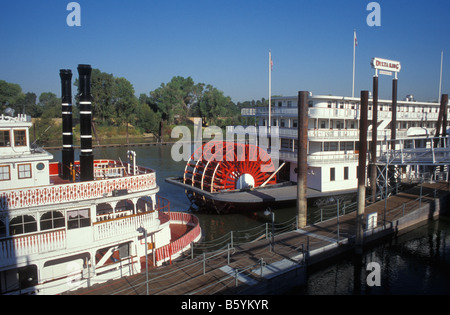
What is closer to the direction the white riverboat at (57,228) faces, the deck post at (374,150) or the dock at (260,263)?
the deck post

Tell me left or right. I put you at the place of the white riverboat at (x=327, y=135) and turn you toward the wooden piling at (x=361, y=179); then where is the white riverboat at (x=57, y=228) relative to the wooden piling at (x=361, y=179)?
right

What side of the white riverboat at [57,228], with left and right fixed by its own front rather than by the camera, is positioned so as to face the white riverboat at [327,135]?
front

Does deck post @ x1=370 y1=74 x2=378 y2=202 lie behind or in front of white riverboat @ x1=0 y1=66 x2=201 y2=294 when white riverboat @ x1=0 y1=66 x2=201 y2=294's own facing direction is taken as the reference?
in front

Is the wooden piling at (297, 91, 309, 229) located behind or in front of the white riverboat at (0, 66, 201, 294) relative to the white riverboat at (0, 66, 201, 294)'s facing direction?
in front

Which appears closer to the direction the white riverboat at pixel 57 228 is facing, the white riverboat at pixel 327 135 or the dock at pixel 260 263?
the white riverboat

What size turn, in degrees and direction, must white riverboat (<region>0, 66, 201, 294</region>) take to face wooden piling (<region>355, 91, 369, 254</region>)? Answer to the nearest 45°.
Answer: approximately 45° to its right

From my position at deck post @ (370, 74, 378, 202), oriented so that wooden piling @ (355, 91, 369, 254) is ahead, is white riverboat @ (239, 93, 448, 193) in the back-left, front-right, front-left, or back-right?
back-right

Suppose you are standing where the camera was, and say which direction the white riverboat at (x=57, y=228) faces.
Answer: facing away from the viewer and to the right of the viewer
